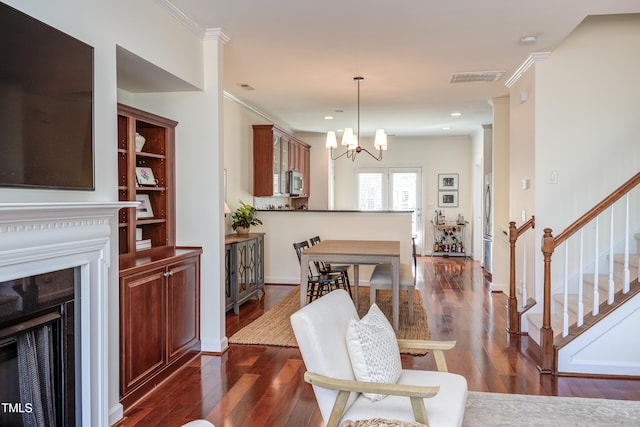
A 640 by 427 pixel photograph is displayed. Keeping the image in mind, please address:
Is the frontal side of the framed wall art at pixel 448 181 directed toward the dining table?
yes

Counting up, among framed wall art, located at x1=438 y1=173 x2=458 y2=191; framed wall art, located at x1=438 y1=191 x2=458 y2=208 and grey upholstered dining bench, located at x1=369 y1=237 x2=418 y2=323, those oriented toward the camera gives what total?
2

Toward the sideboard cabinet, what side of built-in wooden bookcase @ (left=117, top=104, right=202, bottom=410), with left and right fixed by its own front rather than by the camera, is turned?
left

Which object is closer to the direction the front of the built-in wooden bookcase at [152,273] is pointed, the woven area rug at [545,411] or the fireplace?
the woven area rug

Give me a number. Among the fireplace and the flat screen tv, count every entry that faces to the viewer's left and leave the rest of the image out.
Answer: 0

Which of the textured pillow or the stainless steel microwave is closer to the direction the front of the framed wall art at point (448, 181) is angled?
the textured pillow

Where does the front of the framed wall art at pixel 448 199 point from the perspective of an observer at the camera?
facing the viewer

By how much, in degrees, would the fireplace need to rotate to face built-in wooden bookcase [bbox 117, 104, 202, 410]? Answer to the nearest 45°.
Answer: approximately 90° to its left

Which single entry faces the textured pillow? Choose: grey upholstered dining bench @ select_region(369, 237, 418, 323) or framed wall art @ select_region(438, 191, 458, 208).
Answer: the framed wall art

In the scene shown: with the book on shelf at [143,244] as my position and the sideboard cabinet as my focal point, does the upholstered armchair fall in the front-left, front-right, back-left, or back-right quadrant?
back-right

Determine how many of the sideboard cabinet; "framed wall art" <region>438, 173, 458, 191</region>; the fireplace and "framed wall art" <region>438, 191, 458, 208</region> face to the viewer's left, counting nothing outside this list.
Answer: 0

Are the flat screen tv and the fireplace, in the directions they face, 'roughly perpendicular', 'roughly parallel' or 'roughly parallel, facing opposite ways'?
roughly parallel

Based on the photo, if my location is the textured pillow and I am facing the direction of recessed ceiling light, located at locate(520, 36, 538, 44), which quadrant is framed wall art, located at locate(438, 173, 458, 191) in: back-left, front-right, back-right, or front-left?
front-left

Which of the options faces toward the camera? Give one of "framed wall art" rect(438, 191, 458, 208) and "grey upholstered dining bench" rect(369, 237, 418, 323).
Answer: the framed wall art
